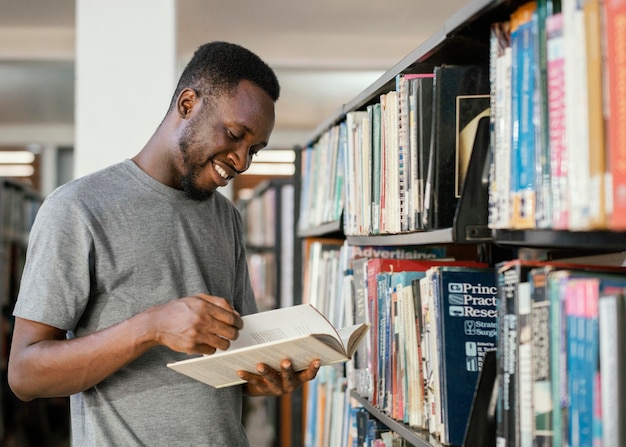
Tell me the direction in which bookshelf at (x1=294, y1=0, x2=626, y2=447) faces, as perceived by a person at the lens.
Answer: facing the viewer and to the left of the viewer

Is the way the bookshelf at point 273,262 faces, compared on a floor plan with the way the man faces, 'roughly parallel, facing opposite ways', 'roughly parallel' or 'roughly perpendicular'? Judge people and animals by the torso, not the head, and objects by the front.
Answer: roughly perpendicular

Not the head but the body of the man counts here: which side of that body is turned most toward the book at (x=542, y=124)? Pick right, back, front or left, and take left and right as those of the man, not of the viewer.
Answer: front

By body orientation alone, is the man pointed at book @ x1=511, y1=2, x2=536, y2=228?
yes

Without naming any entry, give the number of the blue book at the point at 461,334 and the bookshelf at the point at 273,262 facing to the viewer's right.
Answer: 0

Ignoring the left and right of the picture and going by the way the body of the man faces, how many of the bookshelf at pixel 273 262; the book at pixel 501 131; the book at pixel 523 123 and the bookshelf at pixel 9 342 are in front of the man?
2

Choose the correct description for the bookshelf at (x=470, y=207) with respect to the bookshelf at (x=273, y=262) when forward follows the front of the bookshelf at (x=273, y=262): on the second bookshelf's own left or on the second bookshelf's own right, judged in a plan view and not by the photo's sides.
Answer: on the second bookshelf's own left

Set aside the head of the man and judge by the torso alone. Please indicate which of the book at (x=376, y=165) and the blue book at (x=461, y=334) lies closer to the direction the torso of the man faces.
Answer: the blue book

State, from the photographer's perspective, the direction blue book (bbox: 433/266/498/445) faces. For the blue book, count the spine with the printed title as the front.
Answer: facing the viewer

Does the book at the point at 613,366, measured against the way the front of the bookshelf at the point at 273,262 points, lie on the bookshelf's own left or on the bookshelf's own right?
on the bookshelf's own left
